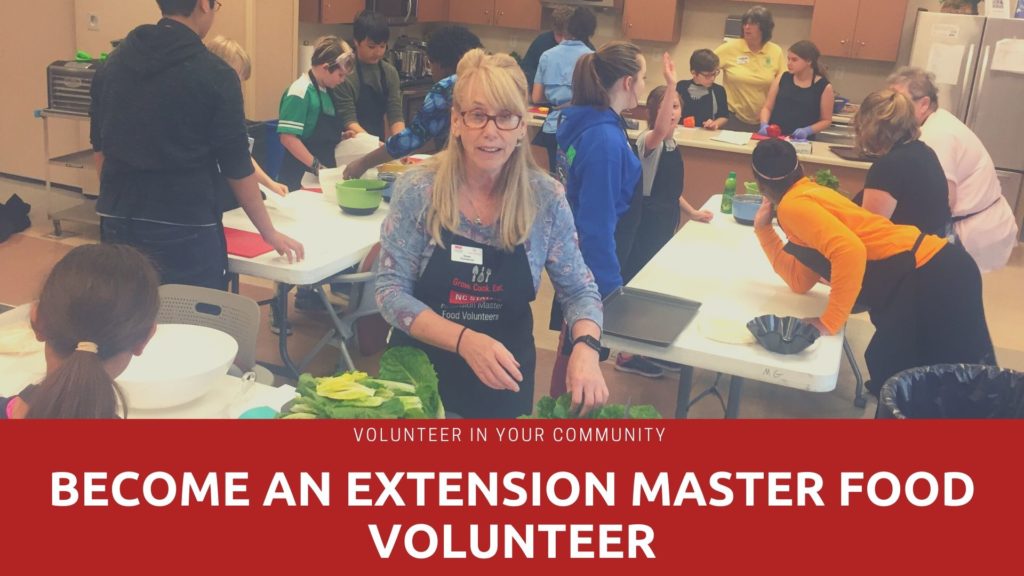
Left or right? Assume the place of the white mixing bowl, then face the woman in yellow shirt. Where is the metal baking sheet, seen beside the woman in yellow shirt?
right

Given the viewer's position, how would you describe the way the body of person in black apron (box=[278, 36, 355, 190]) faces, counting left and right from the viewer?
facing the viewer and to the right of the viewer

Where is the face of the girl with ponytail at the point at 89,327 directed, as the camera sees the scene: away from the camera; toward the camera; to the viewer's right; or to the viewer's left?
away from the camera

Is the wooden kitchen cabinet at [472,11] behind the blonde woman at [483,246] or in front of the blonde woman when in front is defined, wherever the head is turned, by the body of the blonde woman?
behind

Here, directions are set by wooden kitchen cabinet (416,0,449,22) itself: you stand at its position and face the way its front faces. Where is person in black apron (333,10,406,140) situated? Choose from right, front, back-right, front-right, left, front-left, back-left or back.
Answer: front

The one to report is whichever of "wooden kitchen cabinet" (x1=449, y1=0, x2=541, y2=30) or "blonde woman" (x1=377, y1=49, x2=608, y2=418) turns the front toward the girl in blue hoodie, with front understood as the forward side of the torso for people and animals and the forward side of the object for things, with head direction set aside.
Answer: the wooden kitchen cabinet

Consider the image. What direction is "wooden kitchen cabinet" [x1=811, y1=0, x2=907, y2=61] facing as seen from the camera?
toward the camera

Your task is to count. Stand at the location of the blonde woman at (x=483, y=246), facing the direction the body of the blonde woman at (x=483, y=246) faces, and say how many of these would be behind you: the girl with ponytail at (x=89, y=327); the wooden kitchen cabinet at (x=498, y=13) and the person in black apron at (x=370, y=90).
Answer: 2

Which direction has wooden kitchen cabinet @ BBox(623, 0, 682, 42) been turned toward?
toward the camera

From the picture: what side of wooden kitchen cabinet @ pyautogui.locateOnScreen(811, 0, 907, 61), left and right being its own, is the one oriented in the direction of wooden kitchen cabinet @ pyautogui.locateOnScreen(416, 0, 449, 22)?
right

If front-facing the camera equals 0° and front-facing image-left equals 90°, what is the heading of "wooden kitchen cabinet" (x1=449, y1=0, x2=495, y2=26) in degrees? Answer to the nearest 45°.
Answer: approximately 0°

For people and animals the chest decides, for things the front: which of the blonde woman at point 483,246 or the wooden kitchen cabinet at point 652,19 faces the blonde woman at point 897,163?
the wooden kitchen cabinet

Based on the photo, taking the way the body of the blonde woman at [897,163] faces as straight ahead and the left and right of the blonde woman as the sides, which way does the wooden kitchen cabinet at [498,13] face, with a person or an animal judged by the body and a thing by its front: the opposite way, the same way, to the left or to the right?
the opposite way

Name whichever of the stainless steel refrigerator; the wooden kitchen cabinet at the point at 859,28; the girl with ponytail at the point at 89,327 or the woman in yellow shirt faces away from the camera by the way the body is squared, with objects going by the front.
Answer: the girl with ponytail

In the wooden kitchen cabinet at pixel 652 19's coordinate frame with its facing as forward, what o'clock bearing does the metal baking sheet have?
The metal baking sheet is roughly at 12 o'clock from the wooden kitchen cabinet.

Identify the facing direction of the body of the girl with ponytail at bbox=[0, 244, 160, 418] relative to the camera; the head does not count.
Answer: away from the camera

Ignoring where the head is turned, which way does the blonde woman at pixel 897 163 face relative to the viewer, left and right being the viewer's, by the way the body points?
facing away from the viewer and to the left of the viewer

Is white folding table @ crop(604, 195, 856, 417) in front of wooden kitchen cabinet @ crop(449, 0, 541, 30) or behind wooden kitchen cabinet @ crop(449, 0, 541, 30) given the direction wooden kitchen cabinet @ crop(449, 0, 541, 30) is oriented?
in front

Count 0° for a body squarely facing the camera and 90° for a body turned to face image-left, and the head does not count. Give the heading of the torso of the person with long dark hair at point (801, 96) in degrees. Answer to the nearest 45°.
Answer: approximately 45°
